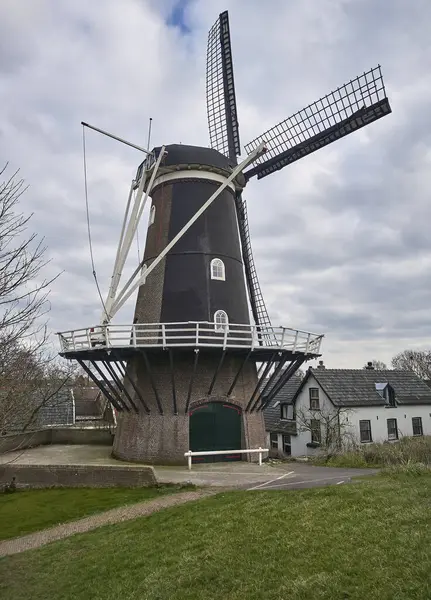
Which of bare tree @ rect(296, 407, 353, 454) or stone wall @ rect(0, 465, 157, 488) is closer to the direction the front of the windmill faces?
the bare tree

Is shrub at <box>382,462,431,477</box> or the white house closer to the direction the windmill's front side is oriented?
the white house

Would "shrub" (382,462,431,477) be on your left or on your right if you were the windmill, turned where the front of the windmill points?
on your left

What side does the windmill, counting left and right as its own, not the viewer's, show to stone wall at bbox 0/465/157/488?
front

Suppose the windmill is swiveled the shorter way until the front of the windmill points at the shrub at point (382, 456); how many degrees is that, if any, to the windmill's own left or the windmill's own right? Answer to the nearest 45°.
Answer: approximately 90° to the windmill's own left
